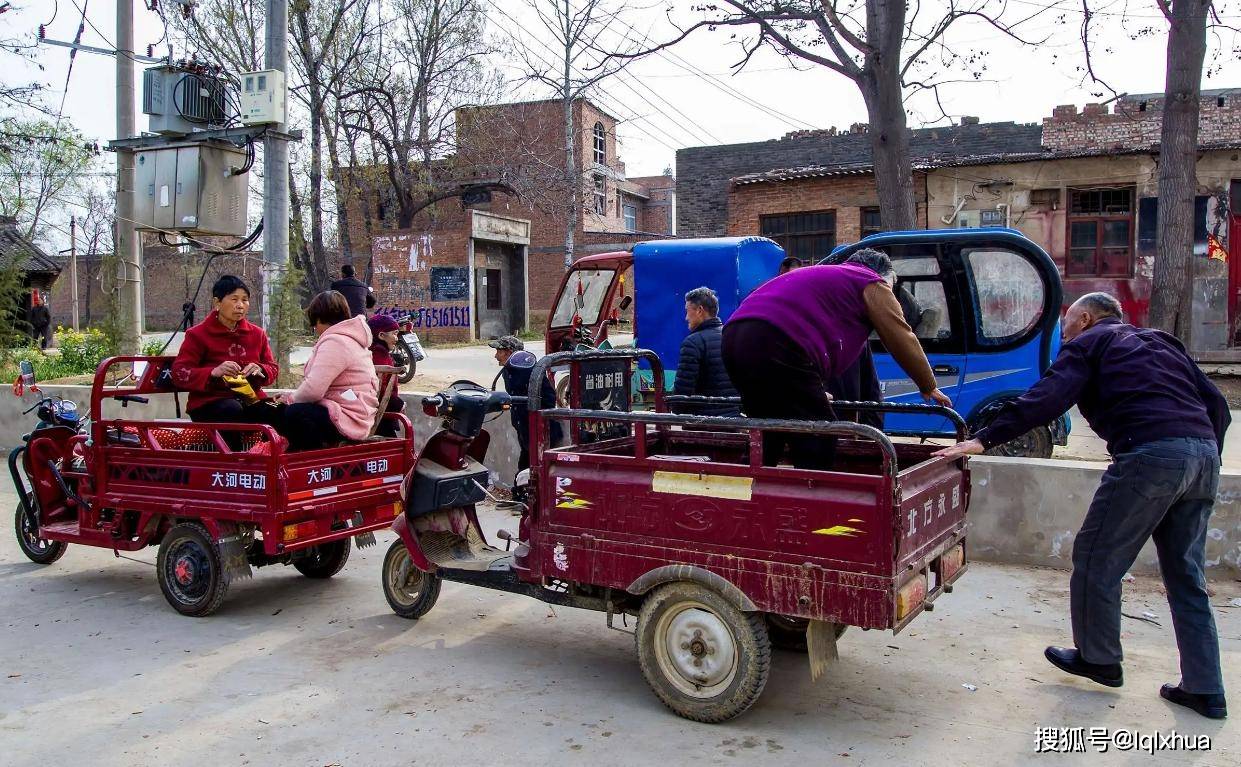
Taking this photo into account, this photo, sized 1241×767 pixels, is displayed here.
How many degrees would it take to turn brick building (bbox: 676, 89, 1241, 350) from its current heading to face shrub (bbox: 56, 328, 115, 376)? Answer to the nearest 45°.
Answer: approximately 45° to its right

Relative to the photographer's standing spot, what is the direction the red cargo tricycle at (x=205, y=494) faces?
facing away from the viewer and to the left of the viewer

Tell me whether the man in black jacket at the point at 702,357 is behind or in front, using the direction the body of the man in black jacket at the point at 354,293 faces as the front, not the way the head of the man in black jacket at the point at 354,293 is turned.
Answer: behind

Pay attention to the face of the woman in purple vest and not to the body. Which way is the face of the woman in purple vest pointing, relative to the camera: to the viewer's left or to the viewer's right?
to the viewer's right

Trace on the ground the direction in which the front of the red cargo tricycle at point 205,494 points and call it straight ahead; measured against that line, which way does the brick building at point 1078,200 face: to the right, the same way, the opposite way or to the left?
to the left

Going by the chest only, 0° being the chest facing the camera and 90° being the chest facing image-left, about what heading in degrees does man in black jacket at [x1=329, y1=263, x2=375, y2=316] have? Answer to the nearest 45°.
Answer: approximately 135°

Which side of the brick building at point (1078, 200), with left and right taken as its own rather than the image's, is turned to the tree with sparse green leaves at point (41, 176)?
right

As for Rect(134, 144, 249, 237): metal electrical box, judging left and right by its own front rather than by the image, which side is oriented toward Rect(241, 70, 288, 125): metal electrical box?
left

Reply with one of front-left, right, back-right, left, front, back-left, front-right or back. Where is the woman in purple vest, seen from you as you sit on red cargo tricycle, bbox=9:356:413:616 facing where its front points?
back
